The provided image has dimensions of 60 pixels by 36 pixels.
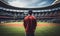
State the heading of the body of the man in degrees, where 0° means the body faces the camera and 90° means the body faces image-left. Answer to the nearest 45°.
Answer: approximately 180°
